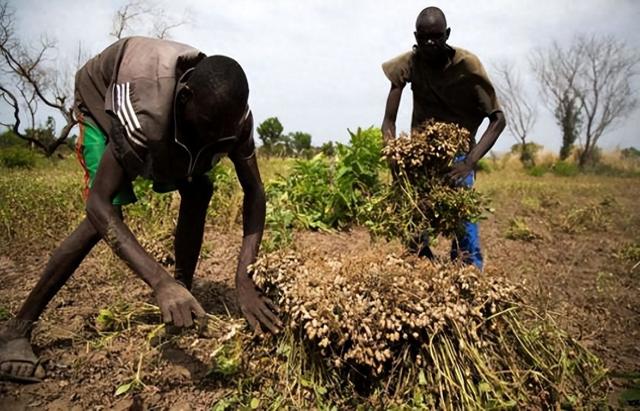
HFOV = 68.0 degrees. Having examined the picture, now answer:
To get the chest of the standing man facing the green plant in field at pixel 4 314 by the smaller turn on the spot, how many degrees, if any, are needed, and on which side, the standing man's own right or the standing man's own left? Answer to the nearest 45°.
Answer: approximately 45° to the standing man's own right

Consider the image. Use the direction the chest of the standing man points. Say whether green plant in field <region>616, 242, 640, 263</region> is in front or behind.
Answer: behind

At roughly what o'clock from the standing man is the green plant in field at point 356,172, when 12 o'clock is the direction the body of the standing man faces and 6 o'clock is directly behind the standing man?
The green plant in field is roughly at 5 o'clock from the standing man.

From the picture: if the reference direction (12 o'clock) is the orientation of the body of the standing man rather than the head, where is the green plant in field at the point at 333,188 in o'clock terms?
The green plant in field is roughly at 5 o'clock from the standing man.

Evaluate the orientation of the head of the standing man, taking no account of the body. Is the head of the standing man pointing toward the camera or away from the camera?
toward the camera

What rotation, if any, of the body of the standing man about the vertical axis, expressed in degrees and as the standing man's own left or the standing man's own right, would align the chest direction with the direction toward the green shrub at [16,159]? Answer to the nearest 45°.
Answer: approximately 135° to the standing man's own right

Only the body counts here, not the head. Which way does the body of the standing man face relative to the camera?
toward the camera
